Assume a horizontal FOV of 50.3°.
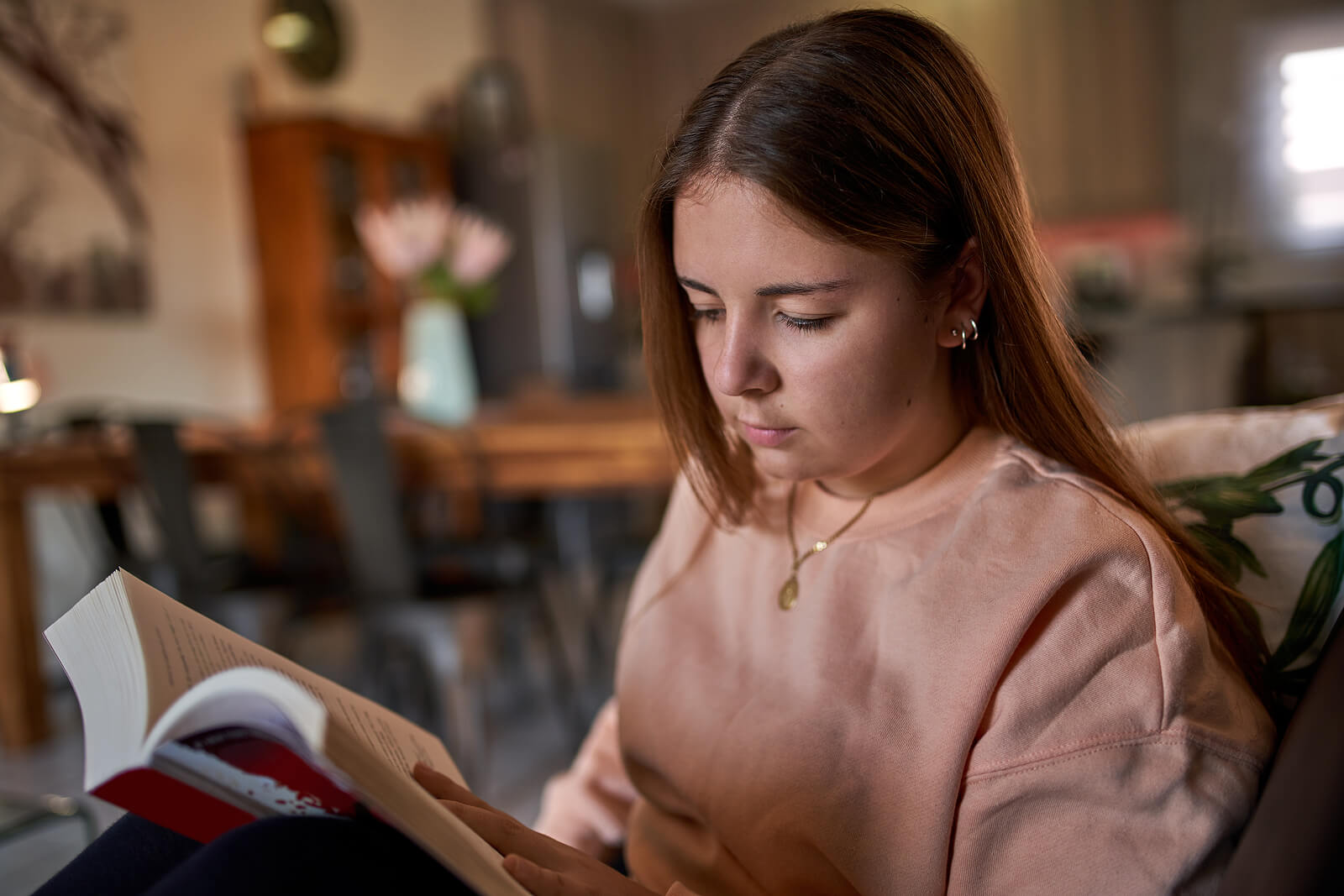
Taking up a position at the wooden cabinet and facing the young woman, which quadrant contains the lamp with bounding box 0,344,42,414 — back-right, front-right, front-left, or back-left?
front-right

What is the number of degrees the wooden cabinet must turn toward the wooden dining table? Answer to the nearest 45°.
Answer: approximately 45° to its right

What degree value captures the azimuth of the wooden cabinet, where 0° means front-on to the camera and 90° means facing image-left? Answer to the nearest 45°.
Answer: approximately 315°

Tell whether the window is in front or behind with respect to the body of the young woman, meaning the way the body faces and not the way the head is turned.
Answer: behind

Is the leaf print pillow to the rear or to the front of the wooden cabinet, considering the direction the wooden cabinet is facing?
to the front

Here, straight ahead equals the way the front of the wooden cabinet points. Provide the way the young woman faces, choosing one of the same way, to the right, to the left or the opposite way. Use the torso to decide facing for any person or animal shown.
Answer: to the right

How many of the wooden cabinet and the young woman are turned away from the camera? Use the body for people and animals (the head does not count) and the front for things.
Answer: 0

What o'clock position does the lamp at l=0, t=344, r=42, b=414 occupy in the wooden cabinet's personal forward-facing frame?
The lamp is roughly at 2 o'clock from the wooden cabinet.

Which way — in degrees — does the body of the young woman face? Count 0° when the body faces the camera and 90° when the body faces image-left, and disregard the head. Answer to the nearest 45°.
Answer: approximately 45°

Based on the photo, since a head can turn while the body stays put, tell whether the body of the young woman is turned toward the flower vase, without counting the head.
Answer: no

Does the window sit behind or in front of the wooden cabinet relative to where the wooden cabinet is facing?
in front

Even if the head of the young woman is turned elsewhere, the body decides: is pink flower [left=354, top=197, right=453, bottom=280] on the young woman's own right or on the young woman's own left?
on the young woman's own right

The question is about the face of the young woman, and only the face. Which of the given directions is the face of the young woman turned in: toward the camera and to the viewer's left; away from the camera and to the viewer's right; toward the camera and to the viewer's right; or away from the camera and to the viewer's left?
toward the camera and to the viewer's left

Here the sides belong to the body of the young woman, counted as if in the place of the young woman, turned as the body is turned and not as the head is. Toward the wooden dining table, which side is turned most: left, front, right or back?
right
